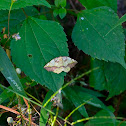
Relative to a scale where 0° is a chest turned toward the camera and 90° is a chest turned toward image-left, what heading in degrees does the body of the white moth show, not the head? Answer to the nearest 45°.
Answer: approximately 180°

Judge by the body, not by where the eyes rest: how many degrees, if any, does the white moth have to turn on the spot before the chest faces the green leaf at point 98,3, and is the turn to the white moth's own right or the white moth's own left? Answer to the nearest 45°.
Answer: approximately 45° to the white moth's own right

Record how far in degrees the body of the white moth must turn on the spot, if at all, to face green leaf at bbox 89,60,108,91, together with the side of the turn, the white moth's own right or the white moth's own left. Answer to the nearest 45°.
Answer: approximately 45° to the white moth's own right

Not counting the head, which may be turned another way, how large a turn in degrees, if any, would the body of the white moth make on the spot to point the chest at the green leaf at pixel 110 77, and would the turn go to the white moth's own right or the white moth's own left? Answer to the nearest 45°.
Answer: approximately 45° to the white moth's own right
